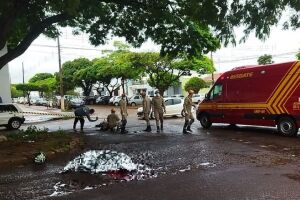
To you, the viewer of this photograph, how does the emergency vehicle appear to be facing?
facing to the left of the viewer

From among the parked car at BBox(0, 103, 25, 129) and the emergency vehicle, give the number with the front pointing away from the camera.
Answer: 0

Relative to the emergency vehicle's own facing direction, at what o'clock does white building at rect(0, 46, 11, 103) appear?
The white building is roughly at 1 o'clock from the emergency vehicle.

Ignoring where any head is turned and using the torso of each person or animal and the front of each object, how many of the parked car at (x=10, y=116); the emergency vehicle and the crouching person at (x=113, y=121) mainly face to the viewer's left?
2

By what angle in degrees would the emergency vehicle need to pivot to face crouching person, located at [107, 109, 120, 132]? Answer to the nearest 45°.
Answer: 0° — it already faces them
